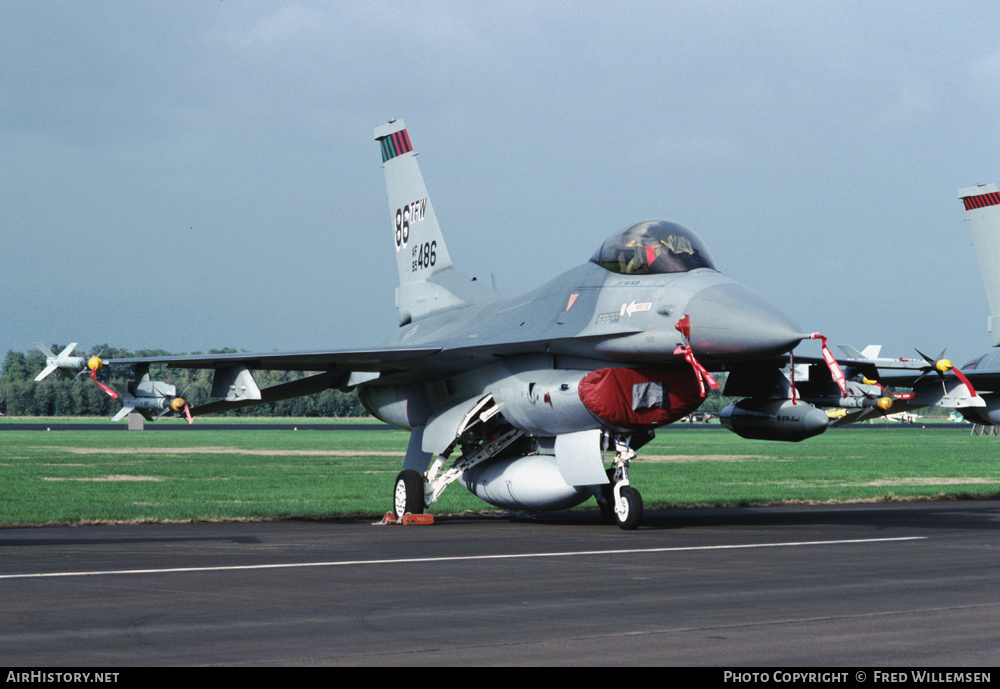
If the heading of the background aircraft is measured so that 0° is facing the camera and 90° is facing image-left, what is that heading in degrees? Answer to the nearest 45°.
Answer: approximately 315°

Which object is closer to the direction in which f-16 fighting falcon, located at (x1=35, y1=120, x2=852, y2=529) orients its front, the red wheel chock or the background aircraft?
the background aircraft

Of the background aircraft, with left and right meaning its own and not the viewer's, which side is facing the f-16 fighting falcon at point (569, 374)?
right

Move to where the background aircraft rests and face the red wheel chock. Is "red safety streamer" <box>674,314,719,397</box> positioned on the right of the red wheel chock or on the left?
left

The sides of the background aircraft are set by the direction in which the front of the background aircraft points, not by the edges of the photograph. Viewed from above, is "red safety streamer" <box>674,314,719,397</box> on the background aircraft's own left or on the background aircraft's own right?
on the background aircraft's own right

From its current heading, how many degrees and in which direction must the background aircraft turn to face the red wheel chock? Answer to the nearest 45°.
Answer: approximately 90° to its right

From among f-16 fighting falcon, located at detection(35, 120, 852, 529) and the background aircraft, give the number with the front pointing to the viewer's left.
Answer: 0

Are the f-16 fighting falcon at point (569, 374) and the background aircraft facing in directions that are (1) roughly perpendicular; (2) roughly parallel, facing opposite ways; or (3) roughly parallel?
roughly parallel

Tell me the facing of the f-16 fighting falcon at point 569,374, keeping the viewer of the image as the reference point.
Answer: facing the viewer and to the right of the viewer
